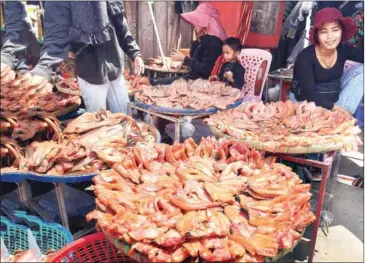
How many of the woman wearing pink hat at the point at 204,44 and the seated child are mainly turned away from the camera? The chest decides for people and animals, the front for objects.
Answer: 0

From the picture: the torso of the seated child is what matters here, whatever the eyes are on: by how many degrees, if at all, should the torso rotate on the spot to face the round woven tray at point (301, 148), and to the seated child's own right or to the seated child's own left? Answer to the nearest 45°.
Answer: approximately 45° to the seated child's own left

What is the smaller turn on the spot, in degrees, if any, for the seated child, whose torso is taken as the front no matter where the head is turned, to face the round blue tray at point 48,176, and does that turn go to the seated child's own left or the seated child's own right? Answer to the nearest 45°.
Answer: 0° — they already face it

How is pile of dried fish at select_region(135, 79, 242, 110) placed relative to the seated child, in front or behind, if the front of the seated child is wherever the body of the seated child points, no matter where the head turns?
in front

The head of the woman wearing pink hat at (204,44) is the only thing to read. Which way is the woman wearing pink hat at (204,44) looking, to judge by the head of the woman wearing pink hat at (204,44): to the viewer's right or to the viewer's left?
to the viewer's left

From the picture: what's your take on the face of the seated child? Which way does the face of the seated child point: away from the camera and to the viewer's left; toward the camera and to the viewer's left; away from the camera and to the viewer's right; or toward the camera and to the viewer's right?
toward the camera and to the viewer's left

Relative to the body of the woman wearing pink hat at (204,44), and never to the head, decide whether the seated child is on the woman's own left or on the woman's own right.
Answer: on the woman's own left

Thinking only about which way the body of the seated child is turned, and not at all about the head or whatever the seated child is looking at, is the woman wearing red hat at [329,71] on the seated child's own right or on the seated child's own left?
on the seated child's own left

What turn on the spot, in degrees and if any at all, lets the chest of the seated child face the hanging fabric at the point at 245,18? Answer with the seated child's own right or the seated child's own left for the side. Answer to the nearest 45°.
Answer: approximately 135° to the seated child's own right
